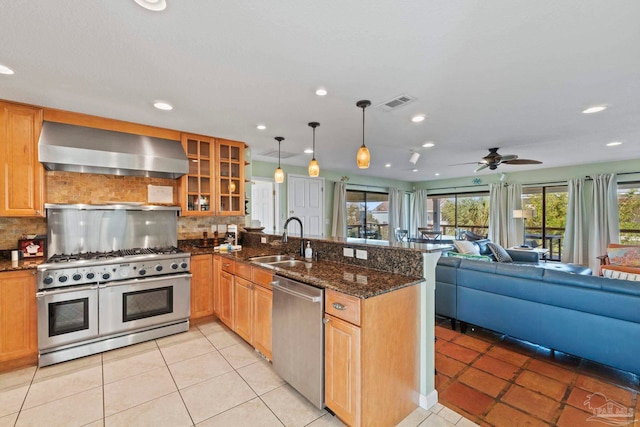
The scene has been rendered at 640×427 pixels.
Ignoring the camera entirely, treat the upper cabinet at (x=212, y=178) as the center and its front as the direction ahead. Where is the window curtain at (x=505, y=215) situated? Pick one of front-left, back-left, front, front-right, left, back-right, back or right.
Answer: front-left

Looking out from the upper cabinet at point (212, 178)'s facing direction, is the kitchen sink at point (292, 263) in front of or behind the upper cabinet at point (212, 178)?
in front

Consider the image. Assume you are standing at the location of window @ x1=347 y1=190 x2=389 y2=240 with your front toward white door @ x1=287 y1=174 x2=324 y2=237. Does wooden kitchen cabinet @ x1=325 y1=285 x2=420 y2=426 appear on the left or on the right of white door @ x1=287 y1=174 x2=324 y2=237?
left

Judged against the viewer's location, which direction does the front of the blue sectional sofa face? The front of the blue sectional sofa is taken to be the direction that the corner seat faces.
facing away from the viewer and to the right of the viewer

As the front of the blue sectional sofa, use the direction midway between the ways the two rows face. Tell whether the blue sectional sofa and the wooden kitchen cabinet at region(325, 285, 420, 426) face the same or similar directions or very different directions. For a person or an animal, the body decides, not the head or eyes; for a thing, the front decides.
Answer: very different directions

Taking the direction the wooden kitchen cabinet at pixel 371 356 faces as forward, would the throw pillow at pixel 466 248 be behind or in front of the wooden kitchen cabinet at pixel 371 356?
behind

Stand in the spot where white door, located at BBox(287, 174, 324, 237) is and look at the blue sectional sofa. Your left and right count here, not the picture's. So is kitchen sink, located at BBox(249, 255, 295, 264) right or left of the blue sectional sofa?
right

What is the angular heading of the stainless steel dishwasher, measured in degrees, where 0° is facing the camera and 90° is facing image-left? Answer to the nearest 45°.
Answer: approximately 45°

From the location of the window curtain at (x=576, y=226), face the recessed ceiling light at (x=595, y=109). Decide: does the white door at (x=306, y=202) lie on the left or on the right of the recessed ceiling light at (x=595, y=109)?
right

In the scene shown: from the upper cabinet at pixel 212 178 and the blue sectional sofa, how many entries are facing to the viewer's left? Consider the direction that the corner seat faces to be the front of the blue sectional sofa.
0

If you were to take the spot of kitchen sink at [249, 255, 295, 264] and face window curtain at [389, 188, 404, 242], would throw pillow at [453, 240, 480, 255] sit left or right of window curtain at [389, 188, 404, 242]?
right

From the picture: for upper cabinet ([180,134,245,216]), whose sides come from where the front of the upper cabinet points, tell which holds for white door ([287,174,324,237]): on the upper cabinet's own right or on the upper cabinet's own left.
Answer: on the upper cabinet's own left

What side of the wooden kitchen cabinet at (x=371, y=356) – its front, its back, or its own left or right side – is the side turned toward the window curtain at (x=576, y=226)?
back

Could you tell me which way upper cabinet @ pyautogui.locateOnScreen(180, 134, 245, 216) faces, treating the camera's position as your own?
facing the viewer and to the right of the viewer
